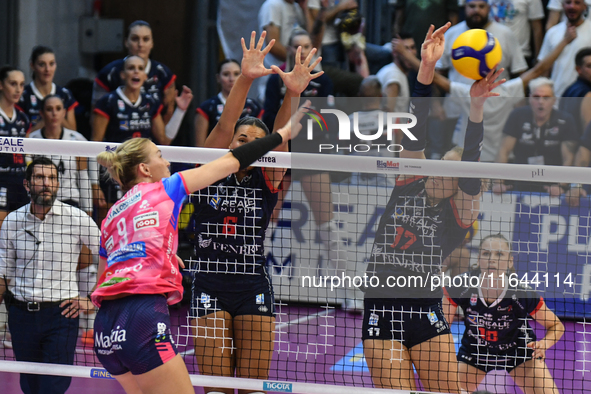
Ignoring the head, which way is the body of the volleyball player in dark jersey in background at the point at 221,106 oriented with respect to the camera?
toward the camera

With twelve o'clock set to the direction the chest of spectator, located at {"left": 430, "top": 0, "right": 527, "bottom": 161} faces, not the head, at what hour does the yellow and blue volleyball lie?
The yellow and blue volleyball is roughly at 12 o'clock from the spectator.

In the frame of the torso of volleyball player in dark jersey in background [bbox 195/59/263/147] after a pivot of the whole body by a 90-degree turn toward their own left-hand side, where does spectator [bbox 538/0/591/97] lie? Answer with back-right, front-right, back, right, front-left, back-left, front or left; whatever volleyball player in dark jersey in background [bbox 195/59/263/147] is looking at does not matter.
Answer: front

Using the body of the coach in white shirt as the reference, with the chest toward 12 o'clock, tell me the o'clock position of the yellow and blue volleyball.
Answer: The yellow and blue volleyball is roughly at 10 o'clock from the coach in white shirt.

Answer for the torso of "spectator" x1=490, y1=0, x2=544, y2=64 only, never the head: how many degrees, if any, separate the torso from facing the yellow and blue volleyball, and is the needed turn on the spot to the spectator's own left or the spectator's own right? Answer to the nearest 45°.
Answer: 0° — they already face it

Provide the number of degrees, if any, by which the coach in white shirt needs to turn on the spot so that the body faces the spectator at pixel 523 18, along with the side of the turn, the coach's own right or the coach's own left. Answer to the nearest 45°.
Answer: approximately 90° to the coach's own left

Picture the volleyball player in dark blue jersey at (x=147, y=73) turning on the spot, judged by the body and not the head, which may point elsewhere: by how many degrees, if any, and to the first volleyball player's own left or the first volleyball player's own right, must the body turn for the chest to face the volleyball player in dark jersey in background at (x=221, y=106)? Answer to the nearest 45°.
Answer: approximately 90° to the first volleyball player's own left

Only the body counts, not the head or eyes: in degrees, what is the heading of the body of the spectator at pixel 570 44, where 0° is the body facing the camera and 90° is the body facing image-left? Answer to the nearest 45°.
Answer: approximately 0°

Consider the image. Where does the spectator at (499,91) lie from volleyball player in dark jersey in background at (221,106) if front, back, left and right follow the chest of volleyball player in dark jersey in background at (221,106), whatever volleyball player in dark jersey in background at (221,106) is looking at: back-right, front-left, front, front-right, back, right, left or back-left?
left

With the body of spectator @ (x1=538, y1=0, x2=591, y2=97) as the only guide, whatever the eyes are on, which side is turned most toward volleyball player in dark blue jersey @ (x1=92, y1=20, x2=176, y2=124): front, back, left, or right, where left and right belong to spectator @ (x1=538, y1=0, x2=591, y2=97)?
right

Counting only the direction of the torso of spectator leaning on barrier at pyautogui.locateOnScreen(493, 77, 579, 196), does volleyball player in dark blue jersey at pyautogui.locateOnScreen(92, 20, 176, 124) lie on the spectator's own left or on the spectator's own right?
on the spectator's own right

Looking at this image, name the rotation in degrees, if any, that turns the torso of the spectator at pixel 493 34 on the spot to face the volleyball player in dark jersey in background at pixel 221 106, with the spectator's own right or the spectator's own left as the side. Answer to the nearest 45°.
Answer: approximately 90° to the spectator's own right

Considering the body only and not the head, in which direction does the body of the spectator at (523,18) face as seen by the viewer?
toward the camera

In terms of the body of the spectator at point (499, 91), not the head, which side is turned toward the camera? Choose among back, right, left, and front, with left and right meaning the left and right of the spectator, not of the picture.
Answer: front
